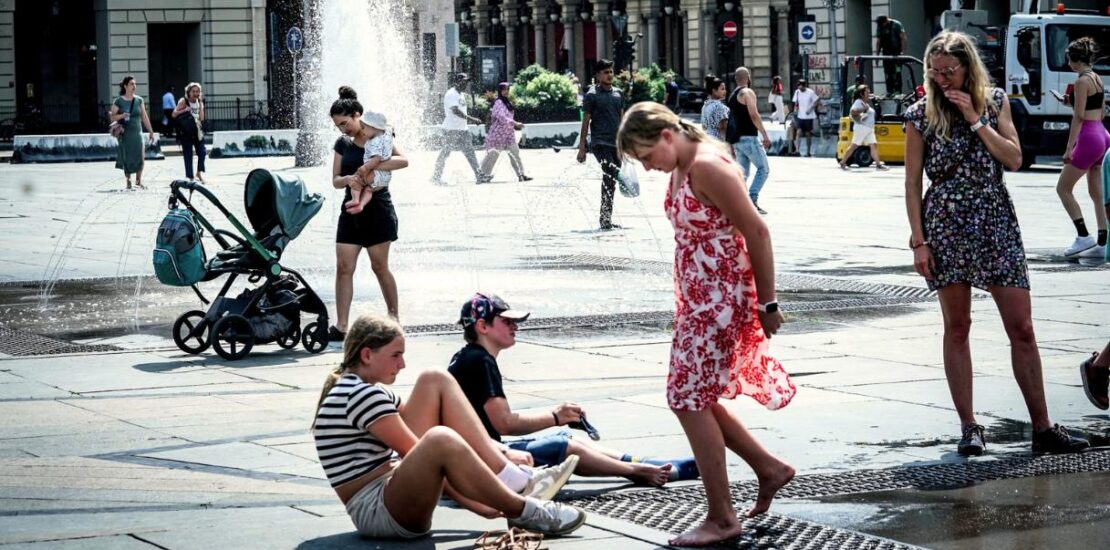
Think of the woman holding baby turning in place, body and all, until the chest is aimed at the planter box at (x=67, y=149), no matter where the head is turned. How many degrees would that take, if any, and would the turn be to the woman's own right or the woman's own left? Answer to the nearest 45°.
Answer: approximately 135° to the woman's own right

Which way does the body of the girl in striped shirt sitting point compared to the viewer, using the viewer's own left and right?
facing to the right of the viewer

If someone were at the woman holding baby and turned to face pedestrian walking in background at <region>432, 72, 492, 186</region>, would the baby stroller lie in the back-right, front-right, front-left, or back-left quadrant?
back-left

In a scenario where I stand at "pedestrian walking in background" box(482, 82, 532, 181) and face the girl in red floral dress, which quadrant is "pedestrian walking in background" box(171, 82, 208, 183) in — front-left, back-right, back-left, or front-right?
back-right

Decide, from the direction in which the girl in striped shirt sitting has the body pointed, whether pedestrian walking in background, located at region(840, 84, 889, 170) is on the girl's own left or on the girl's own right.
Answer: on the girl's own left

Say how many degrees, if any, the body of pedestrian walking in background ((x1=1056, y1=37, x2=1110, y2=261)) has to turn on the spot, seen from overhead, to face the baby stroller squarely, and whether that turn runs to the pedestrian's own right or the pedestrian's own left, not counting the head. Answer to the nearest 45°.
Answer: approximately 45° to the pedestrian's own left
